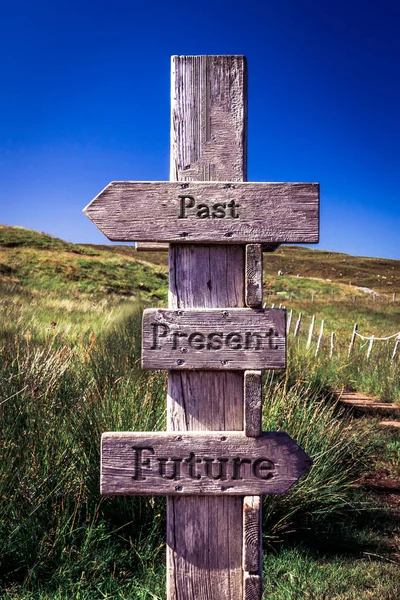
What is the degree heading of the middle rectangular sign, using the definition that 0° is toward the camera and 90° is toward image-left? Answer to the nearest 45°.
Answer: approximately 0°

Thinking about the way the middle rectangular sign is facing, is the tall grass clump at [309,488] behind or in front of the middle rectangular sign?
behind

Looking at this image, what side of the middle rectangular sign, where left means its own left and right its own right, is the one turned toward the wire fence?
back
